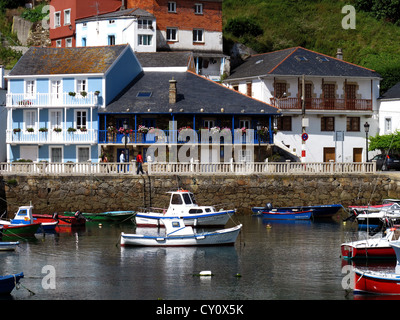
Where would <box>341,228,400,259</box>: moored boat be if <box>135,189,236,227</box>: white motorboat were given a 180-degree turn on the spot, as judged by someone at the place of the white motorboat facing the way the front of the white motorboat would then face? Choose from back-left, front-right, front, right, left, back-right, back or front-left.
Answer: back-left

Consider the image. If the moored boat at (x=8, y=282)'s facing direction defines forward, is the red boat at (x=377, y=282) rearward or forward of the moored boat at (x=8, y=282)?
forward

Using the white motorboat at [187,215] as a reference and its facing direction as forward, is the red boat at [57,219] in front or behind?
behind

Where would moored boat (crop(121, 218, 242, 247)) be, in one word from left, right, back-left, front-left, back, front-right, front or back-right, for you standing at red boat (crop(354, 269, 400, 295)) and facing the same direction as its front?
front-right

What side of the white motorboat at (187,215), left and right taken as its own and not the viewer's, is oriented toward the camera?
right

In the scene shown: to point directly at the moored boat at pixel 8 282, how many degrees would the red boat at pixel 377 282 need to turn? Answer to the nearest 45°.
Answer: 0° — it already faces it

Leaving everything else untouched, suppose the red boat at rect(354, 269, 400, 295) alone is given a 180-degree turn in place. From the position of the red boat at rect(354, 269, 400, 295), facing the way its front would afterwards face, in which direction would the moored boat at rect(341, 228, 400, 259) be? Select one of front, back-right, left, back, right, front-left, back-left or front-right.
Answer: left

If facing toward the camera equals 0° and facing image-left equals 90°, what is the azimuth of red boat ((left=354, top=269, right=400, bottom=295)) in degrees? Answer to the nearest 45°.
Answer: approximately 90°

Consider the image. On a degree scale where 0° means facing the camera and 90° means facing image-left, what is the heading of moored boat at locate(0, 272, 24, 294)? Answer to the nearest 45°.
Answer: approximately 270°
